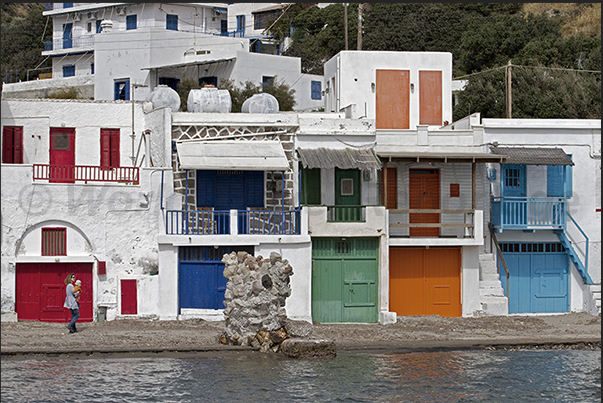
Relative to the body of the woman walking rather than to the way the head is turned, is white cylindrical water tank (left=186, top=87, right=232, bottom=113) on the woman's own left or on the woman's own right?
on the woman's own left

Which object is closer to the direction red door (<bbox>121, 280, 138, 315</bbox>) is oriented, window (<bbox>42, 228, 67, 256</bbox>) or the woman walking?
the woman walking

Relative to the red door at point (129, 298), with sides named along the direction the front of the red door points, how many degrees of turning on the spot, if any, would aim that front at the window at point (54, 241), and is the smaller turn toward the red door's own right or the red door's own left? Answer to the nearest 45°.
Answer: approximately 90° to the red door's own right

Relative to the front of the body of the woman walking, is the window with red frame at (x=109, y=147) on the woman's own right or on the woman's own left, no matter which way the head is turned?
on the woman's own left

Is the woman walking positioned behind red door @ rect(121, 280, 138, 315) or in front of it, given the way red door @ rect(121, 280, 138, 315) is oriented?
in front

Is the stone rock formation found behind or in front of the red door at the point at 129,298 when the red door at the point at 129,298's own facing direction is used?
in front

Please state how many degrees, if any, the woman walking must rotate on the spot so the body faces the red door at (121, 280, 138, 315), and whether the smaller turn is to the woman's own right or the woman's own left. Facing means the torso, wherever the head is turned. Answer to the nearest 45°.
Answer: approximately 45° to the woman's own left

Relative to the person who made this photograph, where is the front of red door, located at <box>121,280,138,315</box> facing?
facing the viewer
